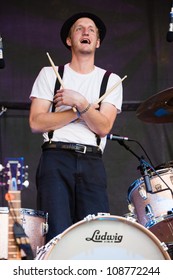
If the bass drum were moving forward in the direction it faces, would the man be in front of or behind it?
behind

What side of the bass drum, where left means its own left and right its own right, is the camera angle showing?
front

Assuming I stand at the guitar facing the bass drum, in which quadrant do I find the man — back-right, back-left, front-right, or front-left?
front-left

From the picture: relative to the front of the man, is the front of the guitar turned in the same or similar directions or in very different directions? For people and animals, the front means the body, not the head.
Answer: same or similar directions

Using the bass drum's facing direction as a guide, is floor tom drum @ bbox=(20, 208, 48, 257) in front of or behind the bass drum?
behind

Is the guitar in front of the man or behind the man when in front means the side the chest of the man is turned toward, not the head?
in front

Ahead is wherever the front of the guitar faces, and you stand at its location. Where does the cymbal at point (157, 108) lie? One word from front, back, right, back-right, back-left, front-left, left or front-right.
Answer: back-left

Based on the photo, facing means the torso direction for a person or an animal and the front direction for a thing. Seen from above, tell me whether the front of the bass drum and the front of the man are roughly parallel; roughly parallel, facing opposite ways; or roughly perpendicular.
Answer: roughly parallel

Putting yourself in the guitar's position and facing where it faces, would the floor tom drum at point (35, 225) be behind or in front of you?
behind

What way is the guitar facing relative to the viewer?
toward the camera

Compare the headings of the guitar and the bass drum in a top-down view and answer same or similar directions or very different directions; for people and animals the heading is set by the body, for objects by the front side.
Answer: same or similar directions

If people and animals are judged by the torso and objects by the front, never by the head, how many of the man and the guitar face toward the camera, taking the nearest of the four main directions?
2
